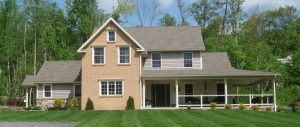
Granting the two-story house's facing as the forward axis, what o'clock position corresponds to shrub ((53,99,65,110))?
The shrub is roughly at 3 o'clock from the two-story house.

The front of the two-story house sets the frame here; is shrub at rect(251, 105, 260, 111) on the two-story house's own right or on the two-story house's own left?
on the two-story house's own left

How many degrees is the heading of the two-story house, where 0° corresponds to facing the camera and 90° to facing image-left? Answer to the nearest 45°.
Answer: approximately 0°

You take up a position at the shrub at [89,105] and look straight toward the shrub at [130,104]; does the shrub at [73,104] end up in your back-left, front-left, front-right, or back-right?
back-left
